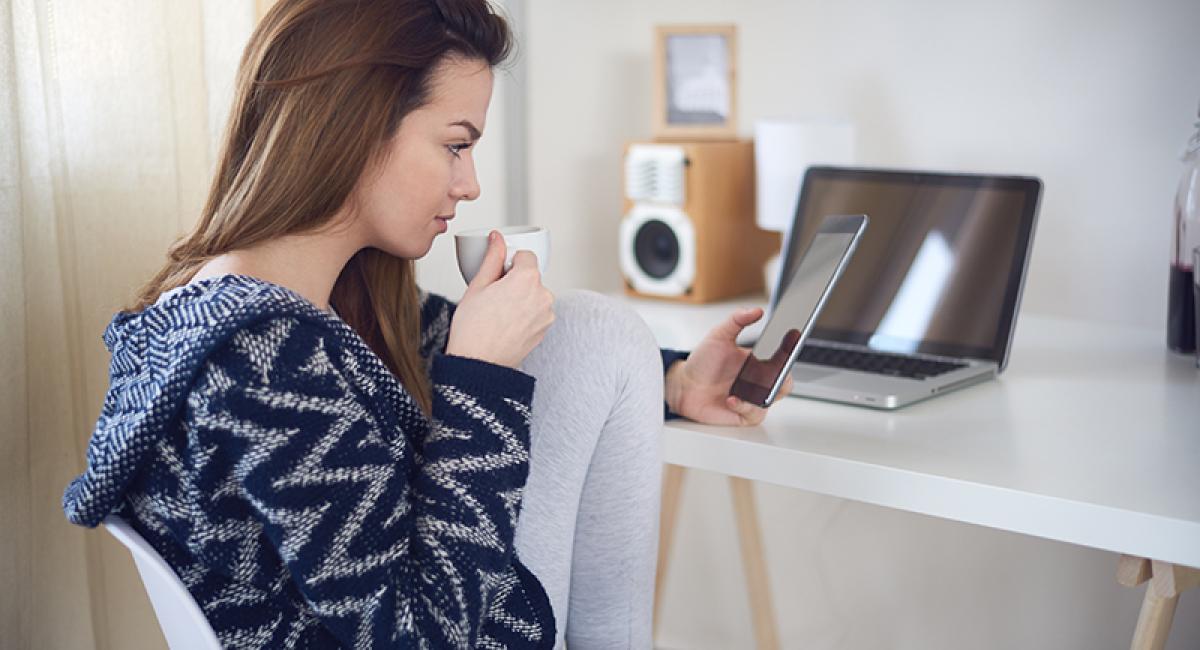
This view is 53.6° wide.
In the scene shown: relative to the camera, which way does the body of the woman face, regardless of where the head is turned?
to the viewer's right

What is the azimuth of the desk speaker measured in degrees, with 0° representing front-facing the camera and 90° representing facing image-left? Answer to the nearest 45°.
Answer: approximately 45°

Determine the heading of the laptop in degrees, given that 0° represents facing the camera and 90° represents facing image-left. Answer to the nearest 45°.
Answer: approximately 45°

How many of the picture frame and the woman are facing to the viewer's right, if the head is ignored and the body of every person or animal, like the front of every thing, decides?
1

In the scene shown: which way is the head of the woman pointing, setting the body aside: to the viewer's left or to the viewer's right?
to the viewer's right

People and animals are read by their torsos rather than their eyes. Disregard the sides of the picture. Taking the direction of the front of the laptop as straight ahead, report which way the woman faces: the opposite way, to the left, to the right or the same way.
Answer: the opposite way

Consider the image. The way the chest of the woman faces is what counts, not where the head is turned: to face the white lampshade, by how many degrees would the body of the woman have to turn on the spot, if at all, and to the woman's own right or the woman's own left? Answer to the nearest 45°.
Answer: approximately 45° to the woman's own left
